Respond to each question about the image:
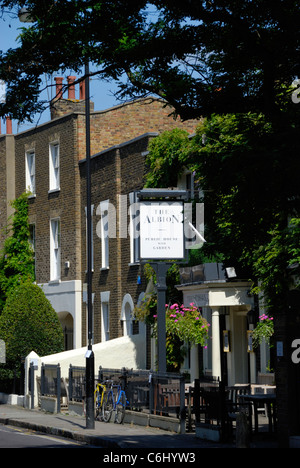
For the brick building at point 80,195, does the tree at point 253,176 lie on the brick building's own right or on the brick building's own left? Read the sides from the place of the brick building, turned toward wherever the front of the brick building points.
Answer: on the brick building's own left

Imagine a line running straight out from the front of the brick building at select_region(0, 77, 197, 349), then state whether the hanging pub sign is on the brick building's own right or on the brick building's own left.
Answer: on the brick building's own left

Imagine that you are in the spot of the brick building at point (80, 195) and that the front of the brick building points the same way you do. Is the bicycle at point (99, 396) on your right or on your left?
on your left

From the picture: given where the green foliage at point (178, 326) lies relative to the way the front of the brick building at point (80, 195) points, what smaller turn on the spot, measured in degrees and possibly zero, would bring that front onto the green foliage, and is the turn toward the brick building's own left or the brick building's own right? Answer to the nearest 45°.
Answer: approximately 45° to the brick building's own left

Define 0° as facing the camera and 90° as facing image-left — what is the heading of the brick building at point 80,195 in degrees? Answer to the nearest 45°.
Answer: approximately 45°

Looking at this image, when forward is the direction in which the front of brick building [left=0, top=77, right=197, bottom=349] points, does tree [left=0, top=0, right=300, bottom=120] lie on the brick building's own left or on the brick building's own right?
on the brick building's own left

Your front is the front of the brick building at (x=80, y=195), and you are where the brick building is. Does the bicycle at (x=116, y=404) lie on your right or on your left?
on your left
